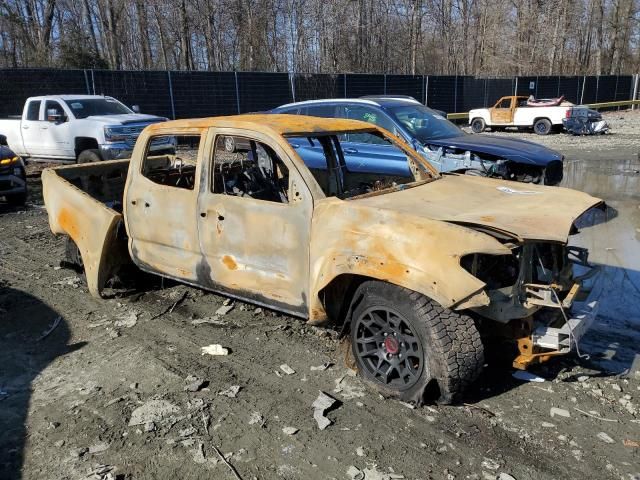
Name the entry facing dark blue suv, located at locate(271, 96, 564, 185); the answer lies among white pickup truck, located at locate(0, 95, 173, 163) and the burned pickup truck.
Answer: the white pickup truck

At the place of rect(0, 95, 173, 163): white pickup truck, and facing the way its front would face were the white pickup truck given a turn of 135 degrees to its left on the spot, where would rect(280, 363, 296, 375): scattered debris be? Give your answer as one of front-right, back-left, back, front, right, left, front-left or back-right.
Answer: back

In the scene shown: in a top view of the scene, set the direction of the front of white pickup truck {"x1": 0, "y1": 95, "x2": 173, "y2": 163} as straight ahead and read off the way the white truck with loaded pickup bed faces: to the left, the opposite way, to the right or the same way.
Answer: the opposite way

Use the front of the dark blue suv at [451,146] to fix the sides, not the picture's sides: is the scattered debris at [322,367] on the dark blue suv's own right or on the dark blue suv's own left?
on the dark blue suv's own right

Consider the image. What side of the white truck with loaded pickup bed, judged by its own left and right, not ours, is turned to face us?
left

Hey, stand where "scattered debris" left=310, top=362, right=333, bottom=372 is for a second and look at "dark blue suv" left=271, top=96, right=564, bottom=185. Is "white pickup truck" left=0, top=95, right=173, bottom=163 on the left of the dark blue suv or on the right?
left

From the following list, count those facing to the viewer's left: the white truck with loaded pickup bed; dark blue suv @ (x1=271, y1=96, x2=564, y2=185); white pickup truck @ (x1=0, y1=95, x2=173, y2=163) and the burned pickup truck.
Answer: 1

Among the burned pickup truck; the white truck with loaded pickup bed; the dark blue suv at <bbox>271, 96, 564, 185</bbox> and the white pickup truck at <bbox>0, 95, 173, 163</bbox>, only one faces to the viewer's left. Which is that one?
the white truck with loaded pickup bed

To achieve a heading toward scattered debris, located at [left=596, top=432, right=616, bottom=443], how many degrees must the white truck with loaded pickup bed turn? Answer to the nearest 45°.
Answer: approximately 90° to its left

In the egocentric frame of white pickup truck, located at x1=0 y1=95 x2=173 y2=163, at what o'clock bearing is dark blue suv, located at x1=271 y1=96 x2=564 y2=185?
The dark blue suv is roughly at 12 o'clock from the white pickup truck.

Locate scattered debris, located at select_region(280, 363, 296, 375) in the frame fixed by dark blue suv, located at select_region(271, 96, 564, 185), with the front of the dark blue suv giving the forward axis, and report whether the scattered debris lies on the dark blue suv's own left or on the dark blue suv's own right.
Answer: on the dark blue suv's own right

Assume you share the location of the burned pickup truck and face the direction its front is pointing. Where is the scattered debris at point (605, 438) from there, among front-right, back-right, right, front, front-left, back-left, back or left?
front

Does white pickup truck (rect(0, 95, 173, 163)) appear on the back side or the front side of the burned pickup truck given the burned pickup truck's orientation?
on the back side

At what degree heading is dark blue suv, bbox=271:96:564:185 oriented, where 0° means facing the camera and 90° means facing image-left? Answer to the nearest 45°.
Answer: approximately 315°

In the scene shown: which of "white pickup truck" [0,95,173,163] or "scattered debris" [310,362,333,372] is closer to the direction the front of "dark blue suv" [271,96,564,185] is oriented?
the scattered debris

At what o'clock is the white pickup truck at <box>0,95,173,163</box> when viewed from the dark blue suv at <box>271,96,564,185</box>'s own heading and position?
The white pickup truck is roughly at 5 o'clock from the dark blue suv.
